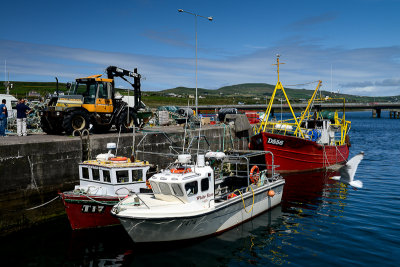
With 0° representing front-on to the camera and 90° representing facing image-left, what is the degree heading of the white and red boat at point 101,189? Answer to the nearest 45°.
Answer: approximately 45°

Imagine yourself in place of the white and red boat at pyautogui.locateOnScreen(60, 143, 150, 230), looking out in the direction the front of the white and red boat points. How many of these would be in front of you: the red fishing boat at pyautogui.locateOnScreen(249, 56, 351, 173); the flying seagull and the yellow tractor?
0

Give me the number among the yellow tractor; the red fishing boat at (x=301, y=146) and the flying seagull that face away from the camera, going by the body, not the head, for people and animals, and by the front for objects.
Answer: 0

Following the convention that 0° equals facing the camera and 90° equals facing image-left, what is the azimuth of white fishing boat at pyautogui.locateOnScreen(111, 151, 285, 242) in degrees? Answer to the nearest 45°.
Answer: approximately 45°

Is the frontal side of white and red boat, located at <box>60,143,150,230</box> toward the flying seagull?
no

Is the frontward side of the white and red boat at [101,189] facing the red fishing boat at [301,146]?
no

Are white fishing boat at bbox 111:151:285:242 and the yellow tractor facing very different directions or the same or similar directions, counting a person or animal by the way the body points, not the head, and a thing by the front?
same or similar directions

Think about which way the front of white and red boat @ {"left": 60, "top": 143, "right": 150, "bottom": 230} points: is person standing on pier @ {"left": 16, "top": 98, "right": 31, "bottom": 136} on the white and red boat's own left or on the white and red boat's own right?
on the white and red boat's own right
